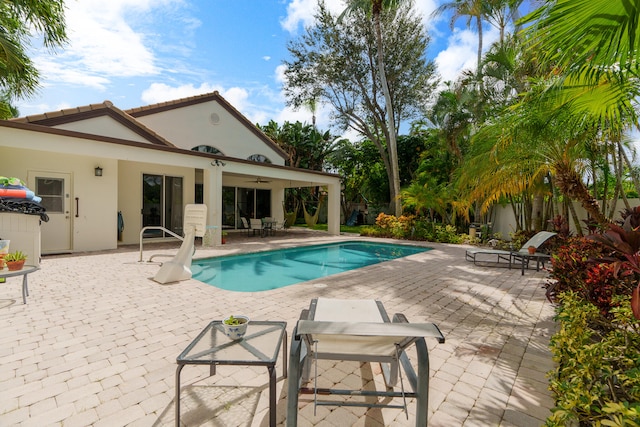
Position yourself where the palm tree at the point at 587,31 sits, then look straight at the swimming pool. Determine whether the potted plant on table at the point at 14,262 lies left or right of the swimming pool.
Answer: left

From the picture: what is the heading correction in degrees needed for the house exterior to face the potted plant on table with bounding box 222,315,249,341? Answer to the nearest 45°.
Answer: approximately 45° to its right

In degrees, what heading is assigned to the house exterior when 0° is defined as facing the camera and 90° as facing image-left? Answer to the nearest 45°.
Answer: approximately 315°
